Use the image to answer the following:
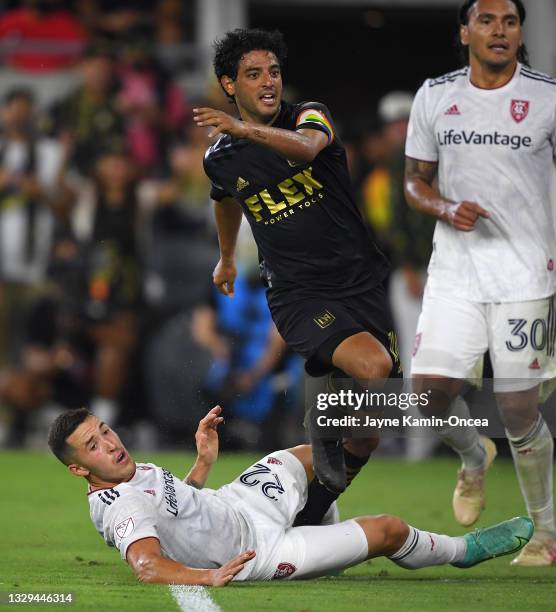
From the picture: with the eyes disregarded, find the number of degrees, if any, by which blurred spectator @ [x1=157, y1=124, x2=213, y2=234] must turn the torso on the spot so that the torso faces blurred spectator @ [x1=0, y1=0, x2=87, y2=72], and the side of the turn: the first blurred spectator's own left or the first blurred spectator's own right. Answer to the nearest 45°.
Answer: approximately 135° to the first blurred spectator's own right

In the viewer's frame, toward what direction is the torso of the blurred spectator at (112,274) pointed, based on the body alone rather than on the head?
toward the camera

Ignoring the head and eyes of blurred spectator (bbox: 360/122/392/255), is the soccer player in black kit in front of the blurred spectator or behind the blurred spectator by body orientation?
in front

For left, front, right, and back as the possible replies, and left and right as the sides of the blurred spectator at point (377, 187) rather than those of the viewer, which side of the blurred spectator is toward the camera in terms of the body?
front

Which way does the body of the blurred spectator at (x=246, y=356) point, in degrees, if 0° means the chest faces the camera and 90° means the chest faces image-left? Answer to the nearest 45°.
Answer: approximately 0°

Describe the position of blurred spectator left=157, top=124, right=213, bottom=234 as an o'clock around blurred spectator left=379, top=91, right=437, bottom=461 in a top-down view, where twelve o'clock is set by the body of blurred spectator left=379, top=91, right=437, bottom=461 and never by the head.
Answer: blurred spectator left=157, top=124, right=213, bottom=234 is roughly at 4 o'clock from blurred spectator left=379, top=91, right=437, bottom=461.

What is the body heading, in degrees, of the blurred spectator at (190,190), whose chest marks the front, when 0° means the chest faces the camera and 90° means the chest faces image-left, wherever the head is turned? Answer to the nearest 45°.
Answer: approximately 0°

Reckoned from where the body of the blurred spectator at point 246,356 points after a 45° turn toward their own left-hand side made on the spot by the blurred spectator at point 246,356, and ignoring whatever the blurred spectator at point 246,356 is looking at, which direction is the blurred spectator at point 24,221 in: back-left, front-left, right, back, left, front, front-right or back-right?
back
